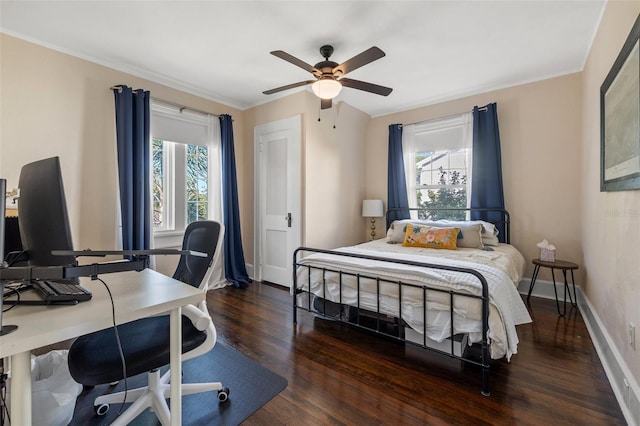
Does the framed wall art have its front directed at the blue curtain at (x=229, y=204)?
yes

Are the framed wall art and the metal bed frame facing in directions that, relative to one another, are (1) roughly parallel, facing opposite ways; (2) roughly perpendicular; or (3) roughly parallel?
roughly perpendicular

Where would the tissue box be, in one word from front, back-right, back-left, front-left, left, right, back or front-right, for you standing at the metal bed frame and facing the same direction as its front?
back

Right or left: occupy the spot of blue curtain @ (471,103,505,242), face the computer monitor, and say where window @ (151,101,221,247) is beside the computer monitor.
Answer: right

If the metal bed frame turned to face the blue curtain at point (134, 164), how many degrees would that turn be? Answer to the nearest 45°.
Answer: approximately 45° to its right

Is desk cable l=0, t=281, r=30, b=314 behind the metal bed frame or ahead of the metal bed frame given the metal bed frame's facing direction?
ahead

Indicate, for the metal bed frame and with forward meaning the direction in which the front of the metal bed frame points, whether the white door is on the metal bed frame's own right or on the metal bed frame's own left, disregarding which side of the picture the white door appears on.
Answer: on the metal bed frame's own right

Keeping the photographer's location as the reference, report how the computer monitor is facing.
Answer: facing away from the viewer and to the right of the viewer

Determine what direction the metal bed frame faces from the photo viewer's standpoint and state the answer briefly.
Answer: facing the viewer and to the left of the viewer

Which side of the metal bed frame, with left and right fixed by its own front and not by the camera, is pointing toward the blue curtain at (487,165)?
back

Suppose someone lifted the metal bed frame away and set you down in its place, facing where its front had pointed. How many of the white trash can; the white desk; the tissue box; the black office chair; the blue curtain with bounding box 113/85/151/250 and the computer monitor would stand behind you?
1

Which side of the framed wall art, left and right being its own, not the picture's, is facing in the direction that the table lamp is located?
front

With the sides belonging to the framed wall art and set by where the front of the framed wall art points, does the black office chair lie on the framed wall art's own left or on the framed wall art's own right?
on the framed wall art's own left

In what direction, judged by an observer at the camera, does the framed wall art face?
facing to the left of the viewer

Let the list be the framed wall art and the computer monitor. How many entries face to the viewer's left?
1
